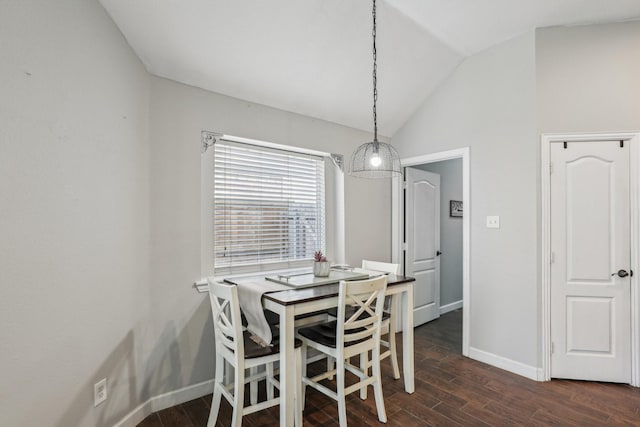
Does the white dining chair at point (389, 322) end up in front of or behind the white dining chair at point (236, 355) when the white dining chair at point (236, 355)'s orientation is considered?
in front

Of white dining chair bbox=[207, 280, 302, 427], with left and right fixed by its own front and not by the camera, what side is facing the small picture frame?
front

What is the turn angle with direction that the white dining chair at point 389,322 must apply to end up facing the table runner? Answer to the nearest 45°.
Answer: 0° — it already faces it

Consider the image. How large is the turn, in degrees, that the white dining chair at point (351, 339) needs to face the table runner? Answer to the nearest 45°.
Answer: approximately 45° to its left

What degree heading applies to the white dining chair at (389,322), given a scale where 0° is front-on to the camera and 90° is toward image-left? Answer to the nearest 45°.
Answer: approximately 45°

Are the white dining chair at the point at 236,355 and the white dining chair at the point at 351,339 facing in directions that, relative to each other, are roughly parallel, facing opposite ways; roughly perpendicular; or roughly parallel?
roughly perpendicular

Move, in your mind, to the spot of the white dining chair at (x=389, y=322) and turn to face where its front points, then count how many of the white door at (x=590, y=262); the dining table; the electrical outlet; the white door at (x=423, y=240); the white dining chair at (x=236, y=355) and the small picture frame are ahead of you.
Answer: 3

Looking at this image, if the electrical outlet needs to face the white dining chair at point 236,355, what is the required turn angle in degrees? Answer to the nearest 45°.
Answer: approximately 45° to its left

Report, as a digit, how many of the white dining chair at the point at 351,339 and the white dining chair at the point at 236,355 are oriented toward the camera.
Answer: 0

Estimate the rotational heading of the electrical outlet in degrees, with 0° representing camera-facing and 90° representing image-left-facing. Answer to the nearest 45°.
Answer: approximately 315°

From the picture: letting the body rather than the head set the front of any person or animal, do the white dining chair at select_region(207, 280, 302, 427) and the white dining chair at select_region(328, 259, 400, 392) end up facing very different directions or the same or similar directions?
very different directions

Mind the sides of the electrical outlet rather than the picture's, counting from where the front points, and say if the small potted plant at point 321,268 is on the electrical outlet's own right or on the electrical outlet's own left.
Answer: on the electrical outlet's own left

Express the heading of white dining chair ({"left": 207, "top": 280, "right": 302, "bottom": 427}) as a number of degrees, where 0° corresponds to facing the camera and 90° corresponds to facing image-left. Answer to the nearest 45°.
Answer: approximately 225°

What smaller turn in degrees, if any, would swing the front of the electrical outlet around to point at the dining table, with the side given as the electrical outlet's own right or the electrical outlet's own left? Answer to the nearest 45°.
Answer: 0° — it already faces it

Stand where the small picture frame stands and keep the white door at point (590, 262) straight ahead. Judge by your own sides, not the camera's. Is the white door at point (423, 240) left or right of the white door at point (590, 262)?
right

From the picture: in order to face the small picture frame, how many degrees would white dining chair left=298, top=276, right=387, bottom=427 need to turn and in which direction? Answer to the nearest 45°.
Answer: approximately 90° to its right

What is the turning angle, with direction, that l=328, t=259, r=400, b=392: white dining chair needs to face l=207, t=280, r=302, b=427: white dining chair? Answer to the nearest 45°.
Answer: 0° — it already faces it

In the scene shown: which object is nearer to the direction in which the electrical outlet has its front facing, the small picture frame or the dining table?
the dining table

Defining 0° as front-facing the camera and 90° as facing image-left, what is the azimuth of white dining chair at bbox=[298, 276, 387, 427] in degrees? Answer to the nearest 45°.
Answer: approximately 135°

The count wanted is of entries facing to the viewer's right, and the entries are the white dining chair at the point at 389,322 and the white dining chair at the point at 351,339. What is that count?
0

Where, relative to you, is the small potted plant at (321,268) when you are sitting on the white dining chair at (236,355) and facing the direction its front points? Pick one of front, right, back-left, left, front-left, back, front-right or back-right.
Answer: front
